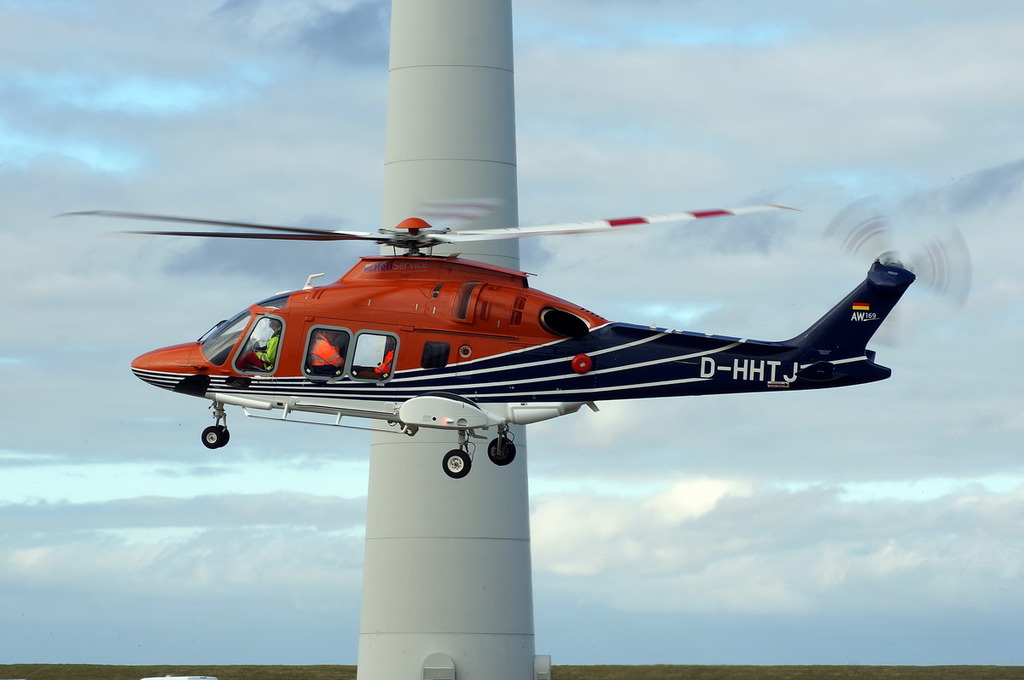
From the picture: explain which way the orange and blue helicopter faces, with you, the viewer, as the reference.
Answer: facing to the left of the viewer

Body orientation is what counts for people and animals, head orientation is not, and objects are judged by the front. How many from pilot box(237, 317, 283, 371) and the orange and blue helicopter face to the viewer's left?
2

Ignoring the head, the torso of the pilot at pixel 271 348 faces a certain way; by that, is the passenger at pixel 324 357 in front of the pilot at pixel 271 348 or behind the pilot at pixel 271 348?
behind

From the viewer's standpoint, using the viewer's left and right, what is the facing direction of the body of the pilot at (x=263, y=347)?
facing to the left of the viewer

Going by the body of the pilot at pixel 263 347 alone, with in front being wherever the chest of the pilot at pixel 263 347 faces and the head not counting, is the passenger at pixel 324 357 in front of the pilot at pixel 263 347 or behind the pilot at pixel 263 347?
behind
